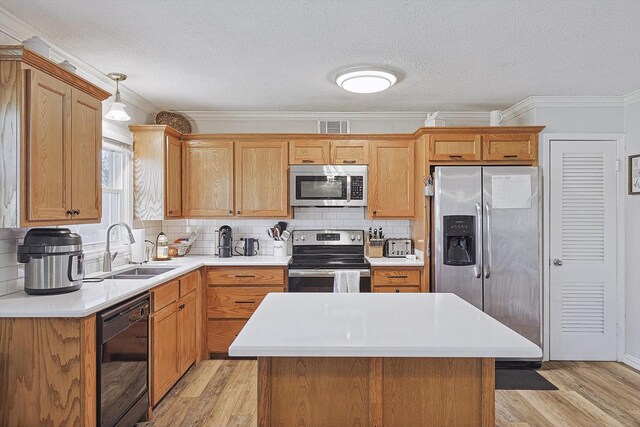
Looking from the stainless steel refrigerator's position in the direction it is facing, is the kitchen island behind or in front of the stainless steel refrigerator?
in front

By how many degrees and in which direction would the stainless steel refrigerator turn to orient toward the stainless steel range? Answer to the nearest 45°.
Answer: approximately 90° to its right

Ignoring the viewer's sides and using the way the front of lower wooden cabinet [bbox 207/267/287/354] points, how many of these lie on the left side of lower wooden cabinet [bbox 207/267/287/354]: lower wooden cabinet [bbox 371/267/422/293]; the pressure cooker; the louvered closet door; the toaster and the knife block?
4

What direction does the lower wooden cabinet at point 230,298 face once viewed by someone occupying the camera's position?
facing the viewer

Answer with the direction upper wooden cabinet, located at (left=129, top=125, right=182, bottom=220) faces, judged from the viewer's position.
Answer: facing the viewer and to the right of the viewer

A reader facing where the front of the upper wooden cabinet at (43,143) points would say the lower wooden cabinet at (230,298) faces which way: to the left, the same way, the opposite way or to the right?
to the right

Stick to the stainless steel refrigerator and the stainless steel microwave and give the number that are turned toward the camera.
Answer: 2

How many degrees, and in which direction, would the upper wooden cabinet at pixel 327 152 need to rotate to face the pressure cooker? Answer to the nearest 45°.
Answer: approximately 45° to its right

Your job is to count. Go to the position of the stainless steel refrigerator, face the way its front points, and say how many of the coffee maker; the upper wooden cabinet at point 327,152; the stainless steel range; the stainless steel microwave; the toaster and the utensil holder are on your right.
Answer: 6

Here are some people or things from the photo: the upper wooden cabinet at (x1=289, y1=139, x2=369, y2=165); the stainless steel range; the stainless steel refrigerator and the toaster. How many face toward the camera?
4

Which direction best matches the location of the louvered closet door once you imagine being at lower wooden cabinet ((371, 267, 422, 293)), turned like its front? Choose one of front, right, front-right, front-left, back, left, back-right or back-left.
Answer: left

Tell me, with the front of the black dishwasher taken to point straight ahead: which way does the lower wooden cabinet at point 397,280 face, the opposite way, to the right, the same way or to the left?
to the right

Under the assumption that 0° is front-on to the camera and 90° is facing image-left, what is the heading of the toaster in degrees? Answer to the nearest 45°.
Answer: approximately 0°

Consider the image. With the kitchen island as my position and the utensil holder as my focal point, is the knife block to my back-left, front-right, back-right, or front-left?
front-right

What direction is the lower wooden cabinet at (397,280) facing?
toward the camera

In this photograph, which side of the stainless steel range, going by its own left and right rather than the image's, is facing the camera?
front

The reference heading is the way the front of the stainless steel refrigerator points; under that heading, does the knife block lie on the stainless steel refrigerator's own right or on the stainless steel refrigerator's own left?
on the stainless steel refrigerator's own right
